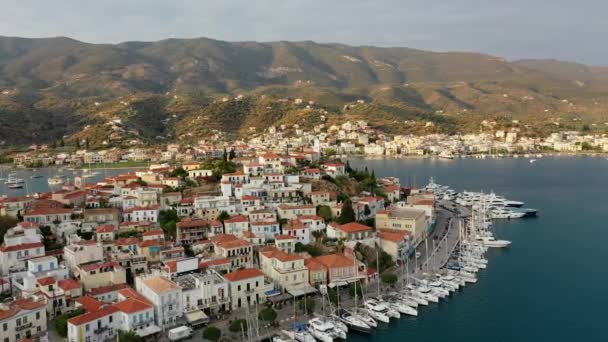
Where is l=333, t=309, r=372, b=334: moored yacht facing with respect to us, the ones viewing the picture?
facing the viewer and to the right of the viewer

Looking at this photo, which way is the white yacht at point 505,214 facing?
to the viewer's right

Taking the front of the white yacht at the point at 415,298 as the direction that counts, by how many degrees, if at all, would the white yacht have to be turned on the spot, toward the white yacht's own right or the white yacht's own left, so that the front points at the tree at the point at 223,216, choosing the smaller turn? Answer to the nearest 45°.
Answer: approximately 180°

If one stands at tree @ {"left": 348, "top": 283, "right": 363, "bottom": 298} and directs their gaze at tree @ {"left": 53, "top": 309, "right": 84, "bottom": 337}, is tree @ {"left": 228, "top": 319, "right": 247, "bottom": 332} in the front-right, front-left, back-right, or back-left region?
front-left

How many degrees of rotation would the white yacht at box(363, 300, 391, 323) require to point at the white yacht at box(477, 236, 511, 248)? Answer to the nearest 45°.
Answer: approximately 90° to its left

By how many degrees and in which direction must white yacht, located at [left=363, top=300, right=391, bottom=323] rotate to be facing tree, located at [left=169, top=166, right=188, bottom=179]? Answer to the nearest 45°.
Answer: approximately 180°

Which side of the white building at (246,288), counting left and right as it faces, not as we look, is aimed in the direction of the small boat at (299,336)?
front

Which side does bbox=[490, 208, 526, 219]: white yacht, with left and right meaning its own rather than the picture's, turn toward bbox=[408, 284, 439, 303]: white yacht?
right

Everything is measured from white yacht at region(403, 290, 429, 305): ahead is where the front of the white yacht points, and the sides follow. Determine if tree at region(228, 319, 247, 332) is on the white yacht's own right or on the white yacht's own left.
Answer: on the white yacht's own right

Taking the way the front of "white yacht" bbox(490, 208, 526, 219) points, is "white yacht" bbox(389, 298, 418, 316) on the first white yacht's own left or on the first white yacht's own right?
on the first white yacht's own right

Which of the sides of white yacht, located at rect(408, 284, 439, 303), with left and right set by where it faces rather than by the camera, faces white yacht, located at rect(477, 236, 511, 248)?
left

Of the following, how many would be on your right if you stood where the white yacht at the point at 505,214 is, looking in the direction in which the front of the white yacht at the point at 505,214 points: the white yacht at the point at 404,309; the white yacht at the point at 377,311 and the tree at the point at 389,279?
3
